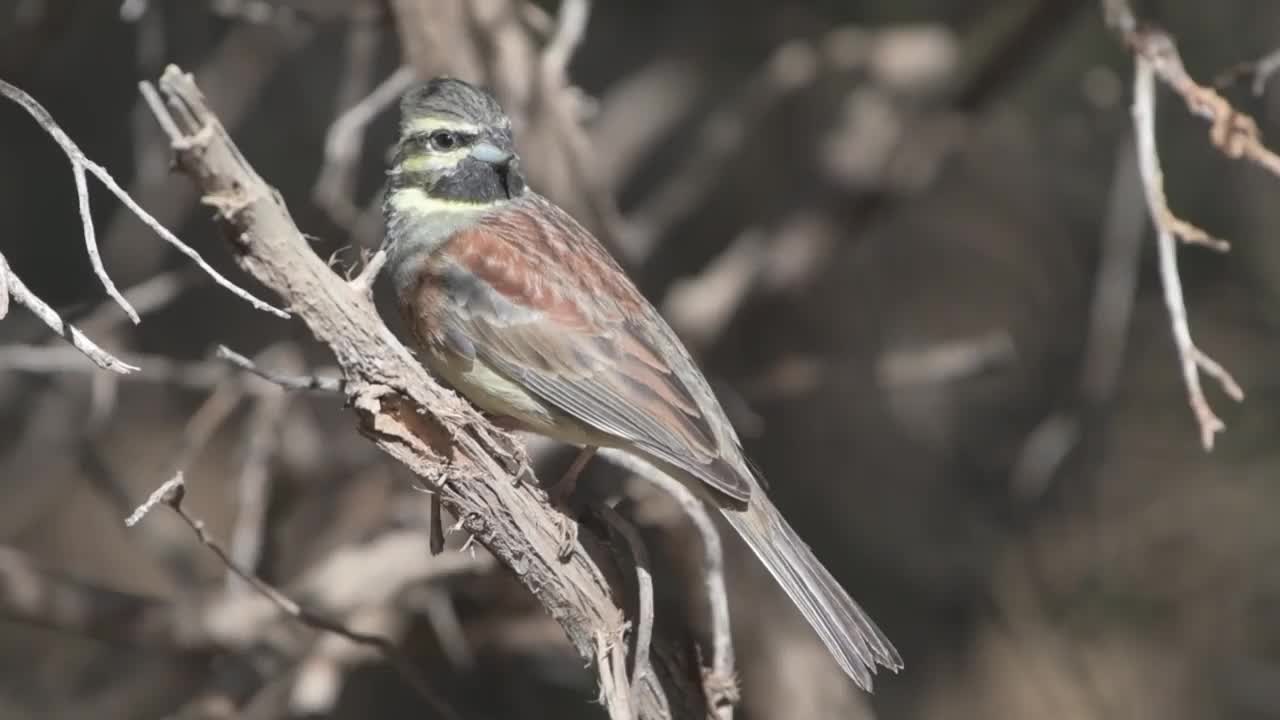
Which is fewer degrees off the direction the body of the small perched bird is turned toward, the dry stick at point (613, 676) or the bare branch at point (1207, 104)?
the dry stick

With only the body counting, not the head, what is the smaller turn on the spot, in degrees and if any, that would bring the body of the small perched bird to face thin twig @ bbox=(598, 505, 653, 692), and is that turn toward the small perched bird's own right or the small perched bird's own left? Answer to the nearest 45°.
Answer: approximately 90° to the small perched bird's own left

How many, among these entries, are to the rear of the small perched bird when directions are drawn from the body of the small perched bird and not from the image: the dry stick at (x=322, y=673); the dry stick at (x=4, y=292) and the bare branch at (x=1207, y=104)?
1

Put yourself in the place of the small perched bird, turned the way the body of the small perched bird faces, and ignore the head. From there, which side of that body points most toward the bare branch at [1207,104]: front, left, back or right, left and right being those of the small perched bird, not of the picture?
back

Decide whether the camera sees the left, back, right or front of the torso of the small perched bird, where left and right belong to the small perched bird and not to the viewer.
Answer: left

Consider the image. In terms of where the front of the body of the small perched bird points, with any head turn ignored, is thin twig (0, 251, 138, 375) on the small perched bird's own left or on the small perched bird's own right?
on the small perched bird's own left

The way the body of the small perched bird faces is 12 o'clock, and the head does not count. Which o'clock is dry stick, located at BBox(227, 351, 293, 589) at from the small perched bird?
The dry stick is roughly at 1 o'clock from the small perched bird.

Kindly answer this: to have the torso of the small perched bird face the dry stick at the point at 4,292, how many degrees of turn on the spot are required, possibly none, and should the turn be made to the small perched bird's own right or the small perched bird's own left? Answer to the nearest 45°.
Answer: approximately 45° to the small perched bird's own left

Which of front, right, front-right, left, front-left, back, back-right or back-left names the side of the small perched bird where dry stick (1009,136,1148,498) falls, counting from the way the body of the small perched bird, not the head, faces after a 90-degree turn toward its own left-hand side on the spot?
back-left

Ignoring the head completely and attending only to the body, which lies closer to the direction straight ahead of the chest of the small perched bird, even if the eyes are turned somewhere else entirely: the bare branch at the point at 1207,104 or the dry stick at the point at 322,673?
the dry stick

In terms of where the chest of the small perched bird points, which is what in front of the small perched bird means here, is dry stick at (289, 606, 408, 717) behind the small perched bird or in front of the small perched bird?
in front

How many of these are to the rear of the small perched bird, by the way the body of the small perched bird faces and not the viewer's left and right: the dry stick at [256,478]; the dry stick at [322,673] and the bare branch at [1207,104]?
1
